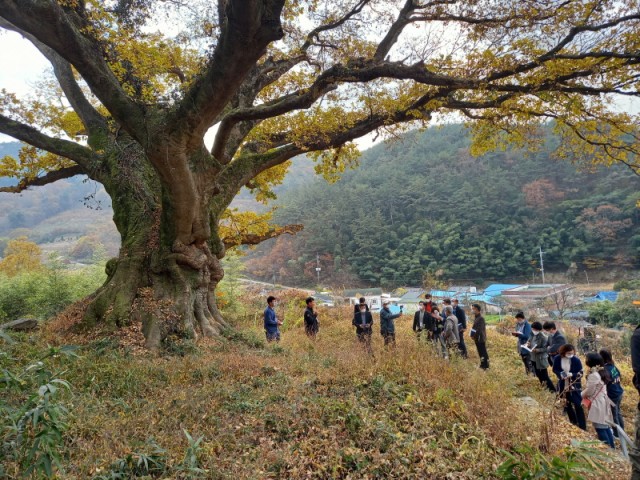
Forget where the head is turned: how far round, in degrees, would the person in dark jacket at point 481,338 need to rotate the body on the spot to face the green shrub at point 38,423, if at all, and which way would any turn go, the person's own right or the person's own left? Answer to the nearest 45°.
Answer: approximately 90° to the person's own left

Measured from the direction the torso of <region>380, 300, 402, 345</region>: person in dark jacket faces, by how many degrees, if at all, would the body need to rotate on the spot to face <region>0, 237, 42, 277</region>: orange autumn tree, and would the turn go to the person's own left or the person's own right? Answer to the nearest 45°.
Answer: approximately 135° to the person's own left

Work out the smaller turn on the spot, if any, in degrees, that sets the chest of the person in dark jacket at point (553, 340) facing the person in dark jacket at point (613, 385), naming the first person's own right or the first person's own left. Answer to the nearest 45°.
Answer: approximately 90° to the first person's own left

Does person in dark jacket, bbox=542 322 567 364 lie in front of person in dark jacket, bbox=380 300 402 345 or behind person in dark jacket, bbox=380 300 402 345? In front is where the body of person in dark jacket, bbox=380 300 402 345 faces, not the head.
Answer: in front

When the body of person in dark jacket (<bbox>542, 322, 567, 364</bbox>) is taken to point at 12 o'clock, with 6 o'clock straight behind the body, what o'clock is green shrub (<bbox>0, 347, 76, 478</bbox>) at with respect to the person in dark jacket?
The green shrub is roughly at 11 o'clock from the person in dark jacket.

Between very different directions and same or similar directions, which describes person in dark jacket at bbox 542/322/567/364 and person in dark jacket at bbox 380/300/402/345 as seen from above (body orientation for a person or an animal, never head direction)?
very different directions

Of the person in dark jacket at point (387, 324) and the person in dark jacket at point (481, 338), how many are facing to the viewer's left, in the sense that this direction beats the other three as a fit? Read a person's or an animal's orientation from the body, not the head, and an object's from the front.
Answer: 1

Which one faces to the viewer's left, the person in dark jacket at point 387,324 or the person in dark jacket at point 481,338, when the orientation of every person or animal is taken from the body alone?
the person in dark jacket at point 481,338

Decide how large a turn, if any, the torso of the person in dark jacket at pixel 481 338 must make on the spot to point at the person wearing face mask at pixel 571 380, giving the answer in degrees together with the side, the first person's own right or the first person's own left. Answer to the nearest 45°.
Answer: approximately 135° to the first person's own left

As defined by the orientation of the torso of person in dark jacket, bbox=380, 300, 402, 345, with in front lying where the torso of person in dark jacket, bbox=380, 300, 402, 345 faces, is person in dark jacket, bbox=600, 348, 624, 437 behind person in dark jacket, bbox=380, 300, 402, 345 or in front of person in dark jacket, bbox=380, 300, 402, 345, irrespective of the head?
in front

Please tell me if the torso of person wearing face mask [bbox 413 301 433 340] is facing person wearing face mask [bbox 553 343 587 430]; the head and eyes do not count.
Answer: no

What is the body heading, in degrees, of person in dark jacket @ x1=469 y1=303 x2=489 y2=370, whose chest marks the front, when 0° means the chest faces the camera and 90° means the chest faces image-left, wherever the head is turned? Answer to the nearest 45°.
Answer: approximately 90°
